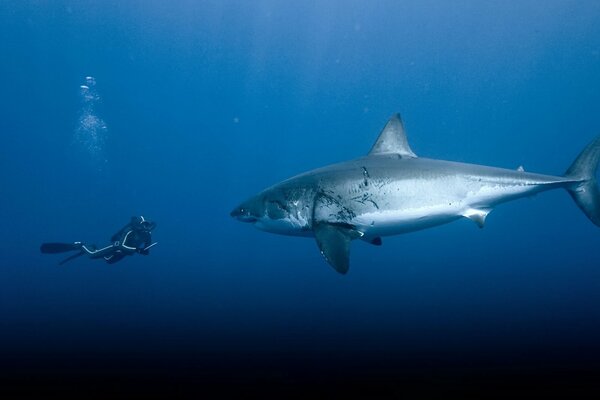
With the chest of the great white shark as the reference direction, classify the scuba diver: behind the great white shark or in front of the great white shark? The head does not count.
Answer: in front

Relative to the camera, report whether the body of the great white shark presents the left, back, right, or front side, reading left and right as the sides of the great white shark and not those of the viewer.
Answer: left
